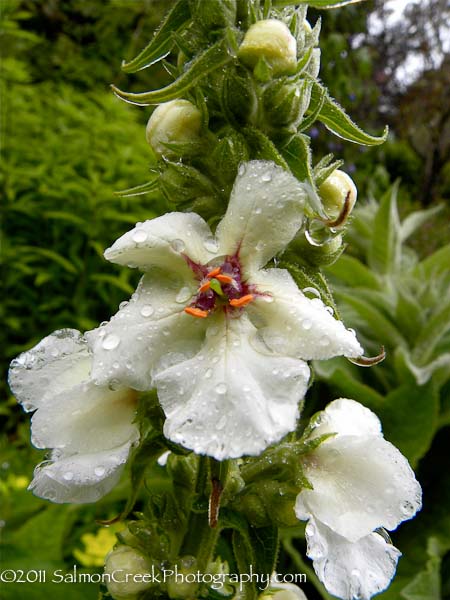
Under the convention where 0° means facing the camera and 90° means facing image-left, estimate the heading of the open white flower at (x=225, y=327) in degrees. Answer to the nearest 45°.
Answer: approximately 0°
